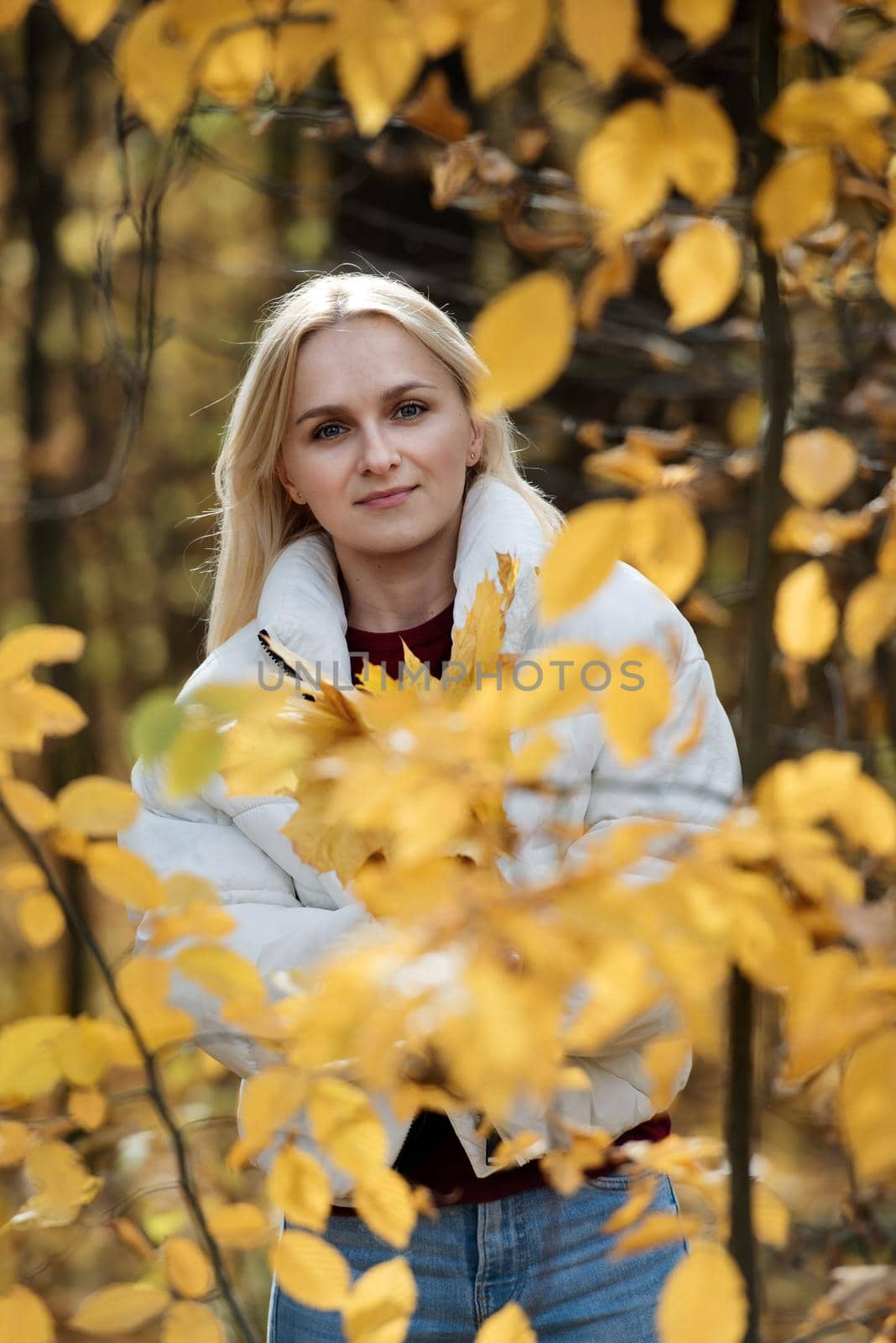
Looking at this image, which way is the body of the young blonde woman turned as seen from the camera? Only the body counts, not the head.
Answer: toward the camera

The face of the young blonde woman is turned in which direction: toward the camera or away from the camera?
toward the camera

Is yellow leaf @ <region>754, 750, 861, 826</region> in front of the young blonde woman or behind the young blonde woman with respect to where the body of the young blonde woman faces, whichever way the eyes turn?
in front

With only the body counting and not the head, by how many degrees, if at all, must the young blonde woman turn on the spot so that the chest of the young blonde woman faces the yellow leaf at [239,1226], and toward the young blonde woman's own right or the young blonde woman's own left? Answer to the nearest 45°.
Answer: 0° — they already face it

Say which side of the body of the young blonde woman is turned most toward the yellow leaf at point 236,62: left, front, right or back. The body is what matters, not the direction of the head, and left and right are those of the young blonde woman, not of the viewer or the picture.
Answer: front

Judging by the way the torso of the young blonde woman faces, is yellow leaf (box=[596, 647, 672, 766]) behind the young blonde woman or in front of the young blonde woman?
in front

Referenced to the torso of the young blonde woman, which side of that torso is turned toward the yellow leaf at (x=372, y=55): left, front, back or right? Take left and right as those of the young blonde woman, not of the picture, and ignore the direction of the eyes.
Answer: front

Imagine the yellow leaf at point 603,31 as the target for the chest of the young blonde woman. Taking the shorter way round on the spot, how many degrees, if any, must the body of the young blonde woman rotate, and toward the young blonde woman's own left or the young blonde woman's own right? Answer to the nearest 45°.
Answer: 0° — they already face it

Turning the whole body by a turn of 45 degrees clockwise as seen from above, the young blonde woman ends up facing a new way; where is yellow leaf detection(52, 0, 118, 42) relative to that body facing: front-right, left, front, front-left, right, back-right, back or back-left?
front-left

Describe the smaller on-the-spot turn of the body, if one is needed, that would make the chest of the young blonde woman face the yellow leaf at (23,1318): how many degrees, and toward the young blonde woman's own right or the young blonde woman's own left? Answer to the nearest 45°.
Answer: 0° — they already face it
